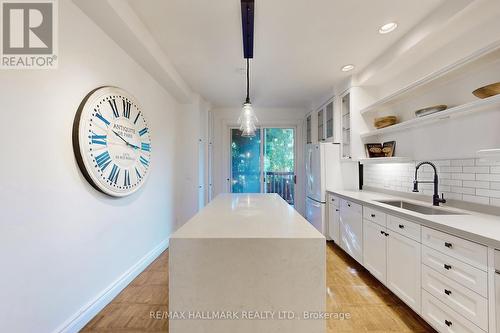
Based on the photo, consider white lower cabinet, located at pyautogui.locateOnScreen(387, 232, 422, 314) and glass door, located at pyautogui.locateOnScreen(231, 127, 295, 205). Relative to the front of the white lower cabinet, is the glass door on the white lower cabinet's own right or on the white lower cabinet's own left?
on the white lower cabinet's own right

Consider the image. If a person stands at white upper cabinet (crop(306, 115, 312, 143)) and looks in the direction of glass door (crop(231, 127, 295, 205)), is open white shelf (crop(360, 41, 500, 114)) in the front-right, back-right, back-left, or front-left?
back-left

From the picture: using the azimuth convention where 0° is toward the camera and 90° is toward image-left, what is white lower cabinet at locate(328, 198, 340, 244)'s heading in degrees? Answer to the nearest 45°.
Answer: approximately 90°

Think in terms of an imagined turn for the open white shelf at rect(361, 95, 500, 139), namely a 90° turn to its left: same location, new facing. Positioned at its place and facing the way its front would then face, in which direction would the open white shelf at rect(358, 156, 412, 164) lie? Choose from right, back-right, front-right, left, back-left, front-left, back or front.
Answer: back

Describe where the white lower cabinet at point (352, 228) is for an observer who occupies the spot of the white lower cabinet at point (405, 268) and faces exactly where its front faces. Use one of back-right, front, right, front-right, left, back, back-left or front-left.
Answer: right

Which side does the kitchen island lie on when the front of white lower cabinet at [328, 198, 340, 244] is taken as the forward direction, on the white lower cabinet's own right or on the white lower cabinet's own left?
on the white lower cabinet's own left

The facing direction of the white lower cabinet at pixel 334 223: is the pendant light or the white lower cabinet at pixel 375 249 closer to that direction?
the pendant light

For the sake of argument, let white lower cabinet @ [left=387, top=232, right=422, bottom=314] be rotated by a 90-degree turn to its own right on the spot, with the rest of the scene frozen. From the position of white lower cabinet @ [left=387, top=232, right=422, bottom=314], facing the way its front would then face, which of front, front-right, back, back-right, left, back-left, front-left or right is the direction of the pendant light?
front-left

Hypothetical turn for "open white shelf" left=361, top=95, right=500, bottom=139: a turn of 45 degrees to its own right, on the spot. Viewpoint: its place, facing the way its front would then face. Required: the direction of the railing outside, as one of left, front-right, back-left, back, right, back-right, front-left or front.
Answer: front-right

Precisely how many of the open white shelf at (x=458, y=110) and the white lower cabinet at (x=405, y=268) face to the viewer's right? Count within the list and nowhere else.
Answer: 0

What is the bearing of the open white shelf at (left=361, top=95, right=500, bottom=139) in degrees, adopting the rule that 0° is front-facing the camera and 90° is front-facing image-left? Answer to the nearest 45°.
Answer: approximately 45°

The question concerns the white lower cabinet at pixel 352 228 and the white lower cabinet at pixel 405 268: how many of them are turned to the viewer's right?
0

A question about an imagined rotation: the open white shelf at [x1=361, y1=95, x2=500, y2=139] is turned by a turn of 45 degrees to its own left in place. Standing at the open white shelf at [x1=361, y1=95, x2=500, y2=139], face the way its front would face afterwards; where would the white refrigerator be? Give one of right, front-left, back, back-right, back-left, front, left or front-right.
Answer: back-right
